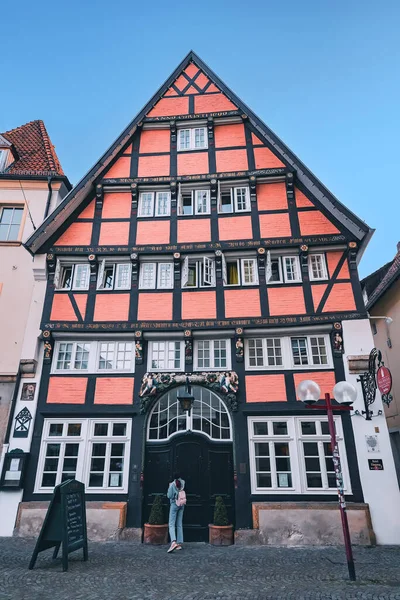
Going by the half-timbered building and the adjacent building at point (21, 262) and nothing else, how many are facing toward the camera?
2

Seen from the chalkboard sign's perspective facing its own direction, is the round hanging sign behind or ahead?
ahead

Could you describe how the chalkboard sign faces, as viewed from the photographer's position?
facing the viewer and to the right of the viewer

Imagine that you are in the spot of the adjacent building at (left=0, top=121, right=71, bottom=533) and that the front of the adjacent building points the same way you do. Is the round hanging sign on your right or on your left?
on your left

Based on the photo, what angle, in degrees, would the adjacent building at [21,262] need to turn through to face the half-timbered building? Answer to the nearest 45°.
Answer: approximately 45° to its left

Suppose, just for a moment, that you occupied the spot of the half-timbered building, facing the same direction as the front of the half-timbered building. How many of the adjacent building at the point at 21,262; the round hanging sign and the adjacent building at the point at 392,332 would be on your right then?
1

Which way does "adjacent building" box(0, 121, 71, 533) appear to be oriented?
toward the camera

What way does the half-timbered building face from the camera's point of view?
toward the camera
